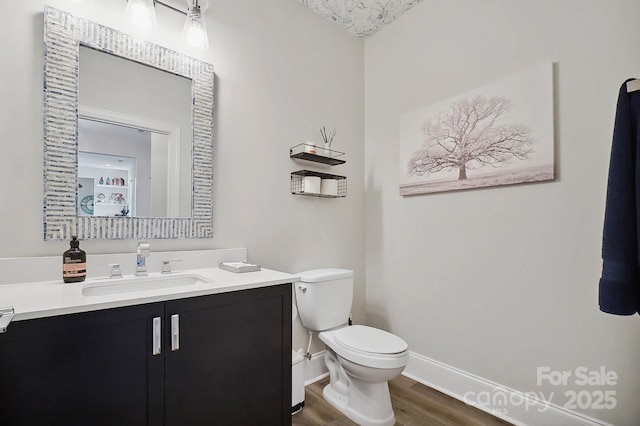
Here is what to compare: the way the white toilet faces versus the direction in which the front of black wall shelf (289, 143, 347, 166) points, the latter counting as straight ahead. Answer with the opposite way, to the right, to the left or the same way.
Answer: the same way

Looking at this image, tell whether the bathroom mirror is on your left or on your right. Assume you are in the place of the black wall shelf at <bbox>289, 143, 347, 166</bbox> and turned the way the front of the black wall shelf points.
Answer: on your right

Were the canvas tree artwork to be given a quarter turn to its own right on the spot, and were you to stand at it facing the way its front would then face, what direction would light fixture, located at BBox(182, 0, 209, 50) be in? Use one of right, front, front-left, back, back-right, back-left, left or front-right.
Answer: left

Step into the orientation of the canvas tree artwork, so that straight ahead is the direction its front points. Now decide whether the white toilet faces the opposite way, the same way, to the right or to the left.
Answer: to the left

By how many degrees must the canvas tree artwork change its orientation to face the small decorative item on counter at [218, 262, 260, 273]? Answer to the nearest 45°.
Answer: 0° — it already faces it

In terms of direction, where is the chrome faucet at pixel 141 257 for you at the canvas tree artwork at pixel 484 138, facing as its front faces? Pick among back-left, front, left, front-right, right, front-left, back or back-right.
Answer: front

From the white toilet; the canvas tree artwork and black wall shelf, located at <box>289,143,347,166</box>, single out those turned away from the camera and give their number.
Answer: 0

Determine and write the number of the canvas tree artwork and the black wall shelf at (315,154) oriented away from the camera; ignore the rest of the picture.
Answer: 0

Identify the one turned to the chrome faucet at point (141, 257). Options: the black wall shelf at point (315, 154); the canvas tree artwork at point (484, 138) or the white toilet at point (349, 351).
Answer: the canvas tree artwork

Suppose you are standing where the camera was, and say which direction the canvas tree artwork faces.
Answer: facing the viewer and to the left of the viewer

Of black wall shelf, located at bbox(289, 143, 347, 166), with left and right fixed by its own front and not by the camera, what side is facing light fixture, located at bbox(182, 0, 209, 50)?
right

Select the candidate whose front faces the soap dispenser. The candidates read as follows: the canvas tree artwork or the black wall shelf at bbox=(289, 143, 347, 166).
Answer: the canvas tree artwork

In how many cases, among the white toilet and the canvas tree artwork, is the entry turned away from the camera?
0

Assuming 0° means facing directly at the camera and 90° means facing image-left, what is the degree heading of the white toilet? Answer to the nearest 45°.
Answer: approximately 315°

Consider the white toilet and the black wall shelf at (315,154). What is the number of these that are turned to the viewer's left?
0

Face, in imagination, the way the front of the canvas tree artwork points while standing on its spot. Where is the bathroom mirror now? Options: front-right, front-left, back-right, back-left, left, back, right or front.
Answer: front

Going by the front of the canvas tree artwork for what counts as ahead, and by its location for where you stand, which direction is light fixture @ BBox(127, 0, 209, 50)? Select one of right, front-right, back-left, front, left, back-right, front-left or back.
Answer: front

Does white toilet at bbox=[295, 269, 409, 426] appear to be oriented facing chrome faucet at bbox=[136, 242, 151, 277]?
no
